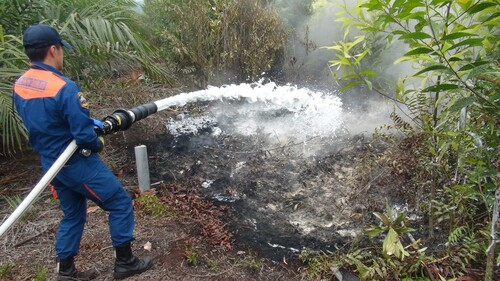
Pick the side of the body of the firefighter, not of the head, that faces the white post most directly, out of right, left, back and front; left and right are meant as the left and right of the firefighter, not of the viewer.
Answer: front

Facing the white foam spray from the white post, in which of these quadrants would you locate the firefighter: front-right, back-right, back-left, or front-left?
back-right

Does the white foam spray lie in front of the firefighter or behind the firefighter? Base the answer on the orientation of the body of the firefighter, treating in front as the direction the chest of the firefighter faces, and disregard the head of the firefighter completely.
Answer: in front

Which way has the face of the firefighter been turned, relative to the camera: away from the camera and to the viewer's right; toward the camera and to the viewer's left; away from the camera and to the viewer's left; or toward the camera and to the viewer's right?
away from the camera and to the viewer's right

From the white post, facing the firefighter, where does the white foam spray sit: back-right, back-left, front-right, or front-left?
back-left

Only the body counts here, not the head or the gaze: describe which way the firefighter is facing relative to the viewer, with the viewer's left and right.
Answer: facing away from the viewer and to the right of the viewer
